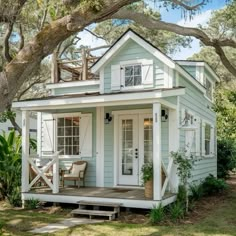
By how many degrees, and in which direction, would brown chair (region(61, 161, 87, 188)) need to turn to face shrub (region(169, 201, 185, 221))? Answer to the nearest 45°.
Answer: approximately 90° to its left

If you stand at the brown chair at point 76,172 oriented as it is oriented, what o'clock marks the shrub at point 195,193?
The shrub is roughly at 8 o'clock from the brown chair.

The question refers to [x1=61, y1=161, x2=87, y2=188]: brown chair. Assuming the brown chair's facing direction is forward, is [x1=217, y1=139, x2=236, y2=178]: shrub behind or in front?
behind

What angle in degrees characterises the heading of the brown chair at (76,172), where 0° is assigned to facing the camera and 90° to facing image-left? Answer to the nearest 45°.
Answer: approximately 45°

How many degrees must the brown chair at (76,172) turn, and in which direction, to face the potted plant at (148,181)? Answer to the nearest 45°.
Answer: approximately 90° to its left

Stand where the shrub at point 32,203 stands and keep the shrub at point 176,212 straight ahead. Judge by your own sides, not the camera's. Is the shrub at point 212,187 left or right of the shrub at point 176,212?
left

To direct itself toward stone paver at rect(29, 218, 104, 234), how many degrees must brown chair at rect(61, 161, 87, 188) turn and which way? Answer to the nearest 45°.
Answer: approximately 45° to its left

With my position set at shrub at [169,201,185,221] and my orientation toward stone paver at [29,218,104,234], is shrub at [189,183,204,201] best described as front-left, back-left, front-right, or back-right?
back-right

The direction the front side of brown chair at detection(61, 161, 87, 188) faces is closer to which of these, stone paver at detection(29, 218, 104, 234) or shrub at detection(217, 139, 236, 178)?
the stone paver

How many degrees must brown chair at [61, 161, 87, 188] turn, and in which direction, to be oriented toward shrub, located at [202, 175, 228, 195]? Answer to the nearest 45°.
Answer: approximately 135° to its left
